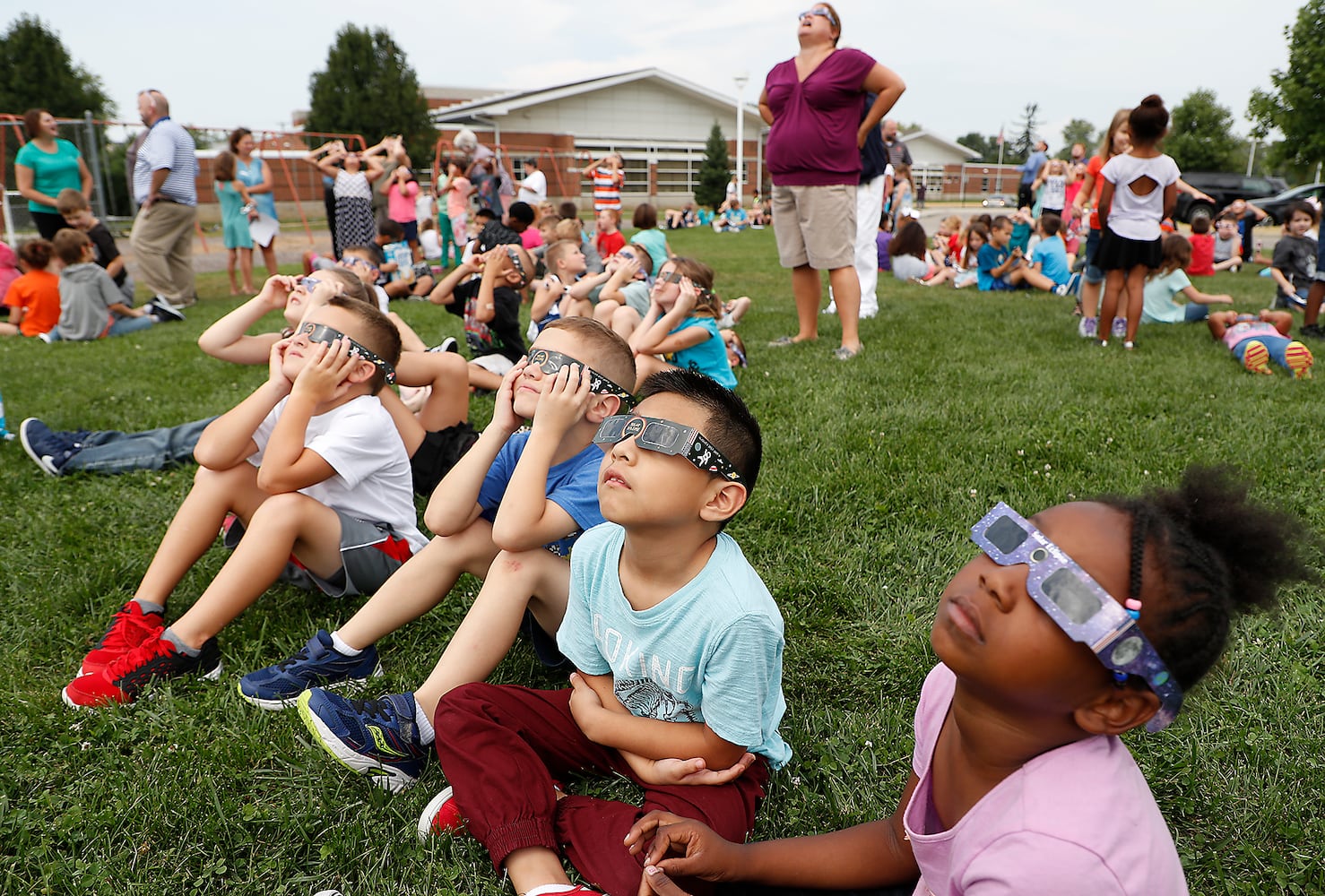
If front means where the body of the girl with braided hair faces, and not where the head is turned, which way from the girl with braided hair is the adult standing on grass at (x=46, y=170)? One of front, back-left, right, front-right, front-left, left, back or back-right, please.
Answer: right

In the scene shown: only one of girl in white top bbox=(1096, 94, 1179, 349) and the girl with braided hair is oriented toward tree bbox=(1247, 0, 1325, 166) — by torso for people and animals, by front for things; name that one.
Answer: the girl in white top

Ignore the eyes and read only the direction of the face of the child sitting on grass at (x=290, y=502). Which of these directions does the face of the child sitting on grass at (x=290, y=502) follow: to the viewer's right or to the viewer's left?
to the viewer's left

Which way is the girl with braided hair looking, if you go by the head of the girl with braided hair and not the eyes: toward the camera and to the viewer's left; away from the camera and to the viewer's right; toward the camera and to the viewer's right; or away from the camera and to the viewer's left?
toward the camera and to the viewer's left

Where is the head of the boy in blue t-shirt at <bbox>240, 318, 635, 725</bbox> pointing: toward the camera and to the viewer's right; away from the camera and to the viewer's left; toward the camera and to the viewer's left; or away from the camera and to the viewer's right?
toward the camera and to the viewer's left

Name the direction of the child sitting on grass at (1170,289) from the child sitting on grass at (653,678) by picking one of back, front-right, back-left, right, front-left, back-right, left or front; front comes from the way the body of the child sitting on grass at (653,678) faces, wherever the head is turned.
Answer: back

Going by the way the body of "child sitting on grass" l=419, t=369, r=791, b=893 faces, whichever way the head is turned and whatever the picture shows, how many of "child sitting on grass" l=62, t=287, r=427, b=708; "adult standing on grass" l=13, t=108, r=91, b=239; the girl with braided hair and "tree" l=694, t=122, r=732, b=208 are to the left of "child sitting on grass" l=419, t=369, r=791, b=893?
1

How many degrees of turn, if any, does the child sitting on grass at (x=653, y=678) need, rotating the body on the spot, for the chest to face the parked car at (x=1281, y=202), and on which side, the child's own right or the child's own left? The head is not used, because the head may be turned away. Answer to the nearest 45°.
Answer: approximately 180°

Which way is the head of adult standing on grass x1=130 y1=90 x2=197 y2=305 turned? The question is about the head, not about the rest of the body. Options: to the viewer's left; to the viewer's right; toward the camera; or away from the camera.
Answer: to the viewer's left

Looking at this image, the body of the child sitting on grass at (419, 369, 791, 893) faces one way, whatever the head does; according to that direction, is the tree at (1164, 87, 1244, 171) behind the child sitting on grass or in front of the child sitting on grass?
behind

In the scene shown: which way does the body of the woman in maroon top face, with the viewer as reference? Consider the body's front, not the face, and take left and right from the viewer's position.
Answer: facing the viewer and to the left of the viewer

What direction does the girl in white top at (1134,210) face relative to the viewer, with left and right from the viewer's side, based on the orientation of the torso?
facing away from the viewer

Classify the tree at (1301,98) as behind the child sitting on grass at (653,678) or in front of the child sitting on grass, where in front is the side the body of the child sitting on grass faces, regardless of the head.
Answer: behind

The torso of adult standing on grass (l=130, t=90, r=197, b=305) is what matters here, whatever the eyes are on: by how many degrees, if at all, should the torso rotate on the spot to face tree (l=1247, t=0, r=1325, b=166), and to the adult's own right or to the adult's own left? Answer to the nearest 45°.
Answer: approximately 180°

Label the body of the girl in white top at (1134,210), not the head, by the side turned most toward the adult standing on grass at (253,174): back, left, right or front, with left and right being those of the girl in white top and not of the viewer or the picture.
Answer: left
